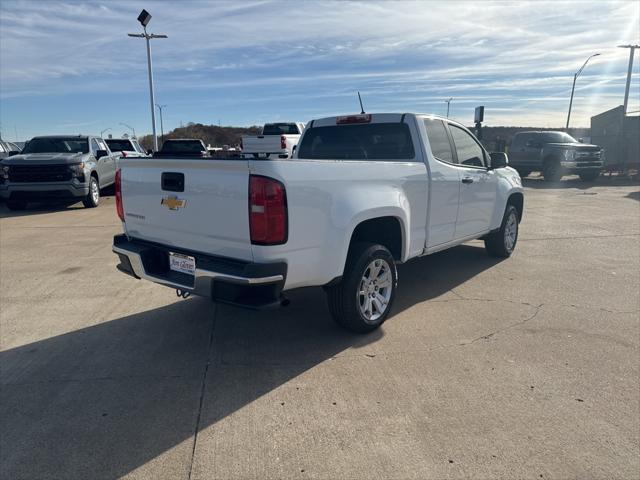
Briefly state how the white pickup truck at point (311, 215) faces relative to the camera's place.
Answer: facing away from the viewer and to the right of the viewer

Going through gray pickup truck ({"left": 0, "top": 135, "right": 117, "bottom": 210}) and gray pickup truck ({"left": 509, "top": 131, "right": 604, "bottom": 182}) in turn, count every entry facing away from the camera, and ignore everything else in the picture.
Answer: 0

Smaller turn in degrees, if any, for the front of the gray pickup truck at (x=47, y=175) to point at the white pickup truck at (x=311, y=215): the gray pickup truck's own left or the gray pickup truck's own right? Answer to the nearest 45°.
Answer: approximately 45° to the gray pickup truck's own left

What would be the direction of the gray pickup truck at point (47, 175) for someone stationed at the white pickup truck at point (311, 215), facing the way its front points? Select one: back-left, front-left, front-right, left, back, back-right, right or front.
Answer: left

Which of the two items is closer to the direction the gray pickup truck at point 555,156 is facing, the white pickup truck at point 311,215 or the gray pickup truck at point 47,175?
the white pickup truck

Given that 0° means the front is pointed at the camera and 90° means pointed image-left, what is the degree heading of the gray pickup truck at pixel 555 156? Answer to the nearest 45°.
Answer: approximately 315°

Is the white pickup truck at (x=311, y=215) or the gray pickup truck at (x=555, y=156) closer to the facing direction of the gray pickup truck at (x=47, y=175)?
the white pickup truck

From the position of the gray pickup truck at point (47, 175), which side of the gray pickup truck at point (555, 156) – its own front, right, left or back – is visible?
right

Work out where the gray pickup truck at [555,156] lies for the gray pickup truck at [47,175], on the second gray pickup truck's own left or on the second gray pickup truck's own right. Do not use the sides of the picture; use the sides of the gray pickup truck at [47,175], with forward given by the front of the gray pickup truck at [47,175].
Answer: on the second gray pickup truck's own left

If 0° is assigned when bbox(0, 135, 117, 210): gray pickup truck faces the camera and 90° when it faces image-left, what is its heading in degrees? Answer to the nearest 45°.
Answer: approximately 45°

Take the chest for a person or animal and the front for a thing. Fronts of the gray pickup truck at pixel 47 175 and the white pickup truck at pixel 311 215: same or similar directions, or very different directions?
very different directions

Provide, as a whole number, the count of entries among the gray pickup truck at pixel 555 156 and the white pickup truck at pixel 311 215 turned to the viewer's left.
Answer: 0
